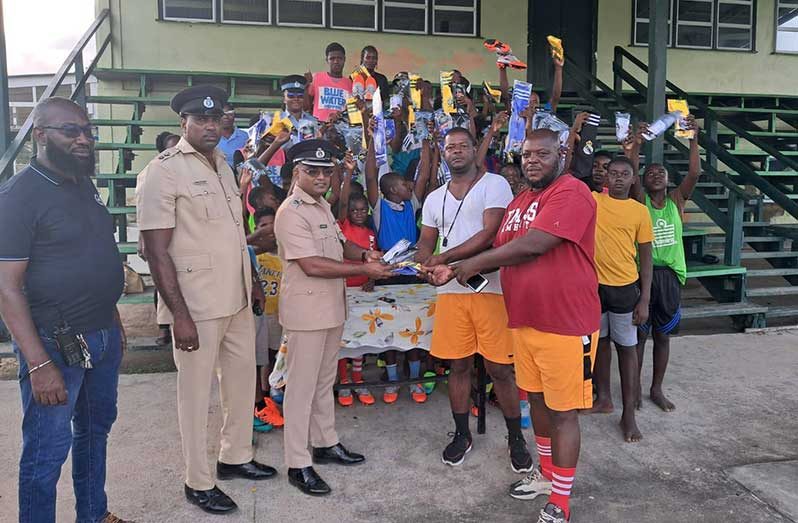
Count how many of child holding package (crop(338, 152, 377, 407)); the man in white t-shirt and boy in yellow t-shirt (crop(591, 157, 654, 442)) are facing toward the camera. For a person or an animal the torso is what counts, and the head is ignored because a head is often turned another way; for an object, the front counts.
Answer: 3

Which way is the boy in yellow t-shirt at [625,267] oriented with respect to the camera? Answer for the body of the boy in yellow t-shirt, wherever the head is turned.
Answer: toward the camera

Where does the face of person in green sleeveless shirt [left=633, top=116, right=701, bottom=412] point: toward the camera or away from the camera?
toward the camera

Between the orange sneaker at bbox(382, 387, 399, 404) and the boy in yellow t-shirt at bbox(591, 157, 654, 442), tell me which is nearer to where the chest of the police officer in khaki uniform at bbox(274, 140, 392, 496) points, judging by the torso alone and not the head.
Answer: the boy in yellow t-shirt

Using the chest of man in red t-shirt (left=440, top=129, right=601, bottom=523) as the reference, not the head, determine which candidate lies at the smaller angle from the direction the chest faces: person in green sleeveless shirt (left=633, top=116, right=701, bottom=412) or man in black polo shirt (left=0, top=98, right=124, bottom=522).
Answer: the man in black polo shirt

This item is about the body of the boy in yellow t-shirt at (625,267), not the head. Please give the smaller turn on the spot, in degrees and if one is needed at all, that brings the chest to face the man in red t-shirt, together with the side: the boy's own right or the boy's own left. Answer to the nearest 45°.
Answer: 0° — they already face them

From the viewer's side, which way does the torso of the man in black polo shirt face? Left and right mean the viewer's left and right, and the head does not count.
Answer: facing the viewer and to the right of the viewer

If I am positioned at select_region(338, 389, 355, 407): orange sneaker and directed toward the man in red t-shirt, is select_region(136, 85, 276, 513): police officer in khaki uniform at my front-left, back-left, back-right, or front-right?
front-right

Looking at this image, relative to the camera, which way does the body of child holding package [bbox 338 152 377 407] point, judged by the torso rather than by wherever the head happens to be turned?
toward the camera

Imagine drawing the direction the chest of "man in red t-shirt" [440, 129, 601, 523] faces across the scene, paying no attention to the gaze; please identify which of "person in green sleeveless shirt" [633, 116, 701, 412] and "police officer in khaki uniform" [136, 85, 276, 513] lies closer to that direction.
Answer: the police officer in khaki uniform

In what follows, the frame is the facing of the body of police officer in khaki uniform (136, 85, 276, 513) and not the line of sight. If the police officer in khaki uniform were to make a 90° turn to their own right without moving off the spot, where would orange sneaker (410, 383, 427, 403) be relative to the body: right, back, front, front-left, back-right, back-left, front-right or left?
back

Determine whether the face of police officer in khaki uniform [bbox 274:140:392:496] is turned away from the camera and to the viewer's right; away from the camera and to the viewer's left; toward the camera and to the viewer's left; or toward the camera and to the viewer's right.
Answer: toward the camera and to the viewer's right

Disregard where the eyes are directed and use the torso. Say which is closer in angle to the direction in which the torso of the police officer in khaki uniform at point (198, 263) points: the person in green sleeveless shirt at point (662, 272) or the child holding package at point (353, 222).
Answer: the person in green sleeveless shirt

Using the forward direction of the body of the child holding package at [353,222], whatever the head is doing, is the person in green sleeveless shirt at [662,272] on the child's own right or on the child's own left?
on the child's own left

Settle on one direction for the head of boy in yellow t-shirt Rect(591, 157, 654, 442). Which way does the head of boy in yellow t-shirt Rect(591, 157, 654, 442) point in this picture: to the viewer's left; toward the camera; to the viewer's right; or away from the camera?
toward the camera
